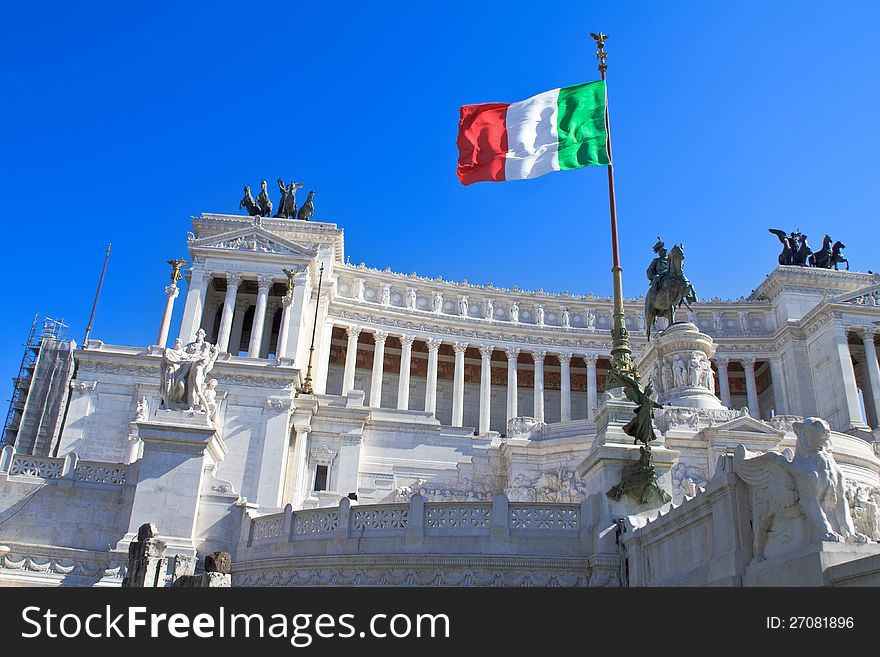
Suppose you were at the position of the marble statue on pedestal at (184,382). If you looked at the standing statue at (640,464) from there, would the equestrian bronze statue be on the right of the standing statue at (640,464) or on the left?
left

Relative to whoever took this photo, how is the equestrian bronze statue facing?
facing the viewer and to the right of the viewer

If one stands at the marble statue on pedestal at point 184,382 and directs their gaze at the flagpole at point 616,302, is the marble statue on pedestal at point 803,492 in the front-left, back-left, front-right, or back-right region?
front-right

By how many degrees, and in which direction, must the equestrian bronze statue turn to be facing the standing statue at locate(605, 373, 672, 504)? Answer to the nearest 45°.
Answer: approximately 45° to its right

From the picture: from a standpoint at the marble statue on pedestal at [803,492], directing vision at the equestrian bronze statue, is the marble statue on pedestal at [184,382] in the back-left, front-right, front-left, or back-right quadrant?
front-left

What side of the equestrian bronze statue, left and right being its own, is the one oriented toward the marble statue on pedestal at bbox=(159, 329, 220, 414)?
right
